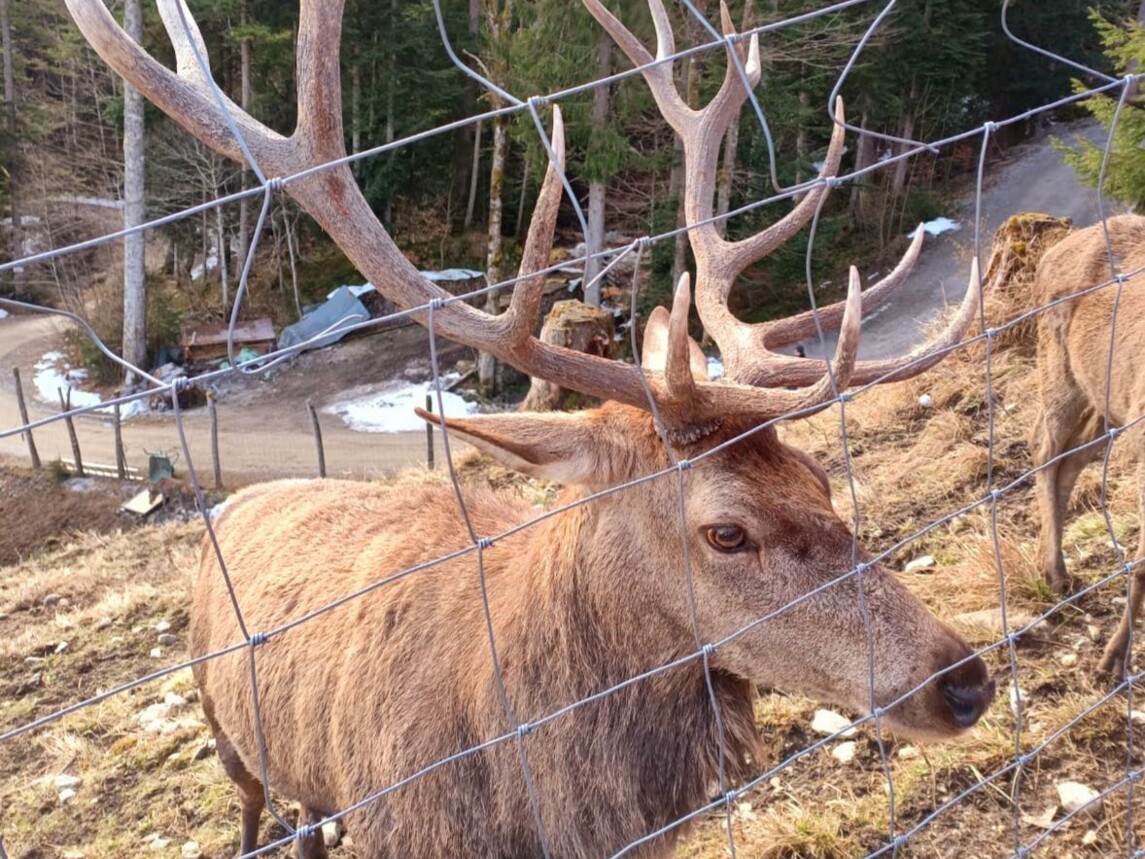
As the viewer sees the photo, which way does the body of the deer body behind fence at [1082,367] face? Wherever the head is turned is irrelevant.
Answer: to the viewer's right

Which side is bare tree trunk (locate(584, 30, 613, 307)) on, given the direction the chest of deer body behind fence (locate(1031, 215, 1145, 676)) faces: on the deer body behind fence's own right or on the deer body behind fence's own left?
on the deer body behind fence's own left

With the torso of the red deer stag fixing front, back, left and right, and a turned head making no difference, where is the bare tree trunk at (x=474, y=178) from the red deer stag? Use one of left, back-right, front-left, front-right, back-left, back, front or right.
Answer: back-left

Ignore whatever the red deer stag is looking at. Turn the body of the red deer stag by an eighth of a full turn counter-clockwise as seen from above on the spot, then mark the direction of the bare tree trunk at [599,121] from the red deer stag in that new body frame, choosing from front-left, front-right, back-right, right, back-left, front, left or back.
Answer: left

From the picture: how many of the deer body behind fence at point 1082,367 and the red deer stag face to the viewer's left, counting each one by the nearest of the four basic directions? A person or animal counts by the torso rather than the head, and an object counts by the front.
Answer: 0

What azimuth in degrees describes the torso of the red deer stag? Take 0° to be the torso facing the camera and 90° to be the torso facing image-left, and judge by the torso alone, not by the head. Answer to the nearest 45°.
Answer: approximately 315°

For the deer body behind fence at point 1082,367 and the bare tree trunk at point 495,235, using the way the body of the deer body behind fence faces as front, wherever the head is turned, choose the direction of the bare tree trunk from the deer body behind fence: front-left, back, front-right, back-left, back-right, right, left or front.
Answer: back-left

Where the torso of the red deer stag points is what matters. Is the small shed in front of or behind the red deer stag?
behind

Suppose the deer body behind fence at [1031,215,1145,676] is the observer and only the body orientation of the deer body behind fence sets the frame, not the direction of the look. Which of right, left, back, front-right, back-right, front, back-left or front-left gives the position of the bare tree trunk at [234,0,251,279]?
back-left
